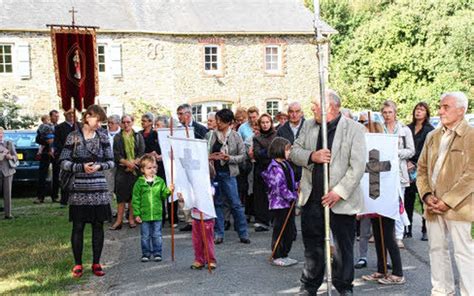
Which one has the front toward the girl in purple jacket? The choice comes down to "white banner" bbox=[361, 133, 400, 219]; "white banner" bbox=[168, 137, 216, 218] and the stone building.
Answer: the stone building

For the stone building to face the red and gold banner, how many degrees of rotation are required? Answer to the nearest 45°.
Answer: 0° — it already faces it

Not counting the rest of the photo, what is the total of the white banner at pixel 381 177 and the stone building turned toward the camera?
2

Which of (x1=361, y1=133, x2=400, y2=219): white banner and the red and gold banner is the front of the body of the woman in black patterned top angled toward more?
the white banner

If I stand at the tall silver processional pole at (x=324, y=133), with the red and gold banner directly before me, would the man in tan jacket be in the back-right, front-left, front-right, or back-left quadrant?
back-right

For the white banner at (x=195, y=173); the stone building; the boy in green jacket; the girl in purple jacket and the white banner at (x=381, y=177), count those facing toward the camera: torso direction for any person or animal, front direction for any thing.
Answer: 4
